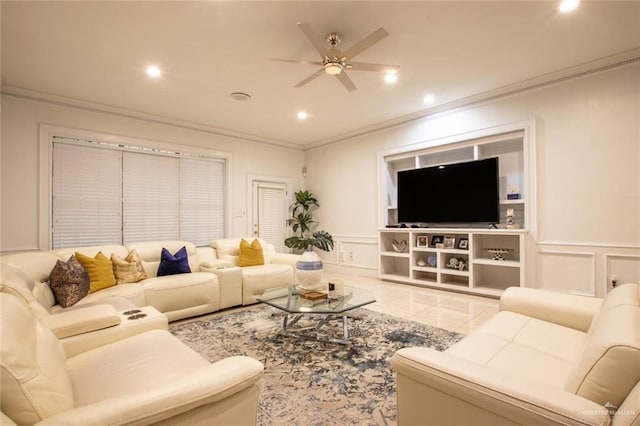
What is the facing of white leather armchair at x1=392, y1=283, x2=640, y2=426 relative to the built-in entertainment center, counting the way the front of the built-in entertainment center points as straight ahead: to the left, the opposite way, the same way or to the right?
to the right

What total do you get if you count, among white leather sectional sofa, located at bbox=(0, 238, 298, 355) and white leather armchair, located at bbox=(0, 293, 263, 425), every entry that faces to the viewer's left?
0

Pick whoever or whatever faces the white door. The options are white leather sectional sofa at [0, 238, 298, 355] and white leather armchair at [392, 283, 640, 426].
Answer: the white leather armchair

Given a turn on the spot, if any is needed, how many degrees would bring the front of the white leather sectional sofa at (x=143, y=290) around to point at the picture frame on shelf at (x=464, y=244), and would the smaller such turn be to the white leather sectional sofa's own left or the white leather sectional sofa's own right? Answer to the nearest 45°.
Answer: approximately 45° to the white leather sectional sofa's own left

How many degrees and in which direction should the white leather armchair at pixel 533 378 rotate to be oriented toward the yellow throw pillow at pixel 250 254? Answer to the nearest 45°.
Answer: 0° — it already faces it

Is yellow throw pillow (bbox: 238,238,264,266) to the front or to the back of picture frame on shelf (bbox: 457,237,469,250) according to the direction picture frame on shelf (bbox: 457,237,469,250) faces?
to the front

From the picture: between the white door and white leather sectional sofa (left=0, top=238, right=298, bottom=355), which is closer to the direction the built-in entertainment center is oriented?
the white leather sectional sofa

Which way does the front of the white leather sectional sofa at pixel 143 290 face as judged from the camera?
facing the viewer and to the right of the viewer

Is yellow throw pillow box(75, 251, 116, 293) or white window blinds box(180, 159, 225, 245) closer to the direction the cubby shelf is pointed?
the yellow throw pillow

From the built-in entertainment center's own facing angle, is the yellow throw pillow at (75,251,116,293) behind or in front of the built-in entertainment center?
in front

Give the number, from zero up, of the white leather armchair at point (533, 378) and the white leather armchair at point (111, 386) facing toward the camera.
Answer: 0

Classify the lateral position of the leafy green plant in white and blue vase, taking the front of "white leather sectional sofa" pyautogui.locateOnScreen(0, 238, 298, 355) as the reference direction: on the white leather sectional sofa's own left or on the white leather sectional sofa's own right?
on the white leather sectional sofa's own left

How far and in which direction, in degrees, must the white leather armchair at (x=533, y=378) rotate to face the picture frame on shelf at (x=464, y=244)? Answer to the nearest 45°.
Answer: approximately 45° to its right
